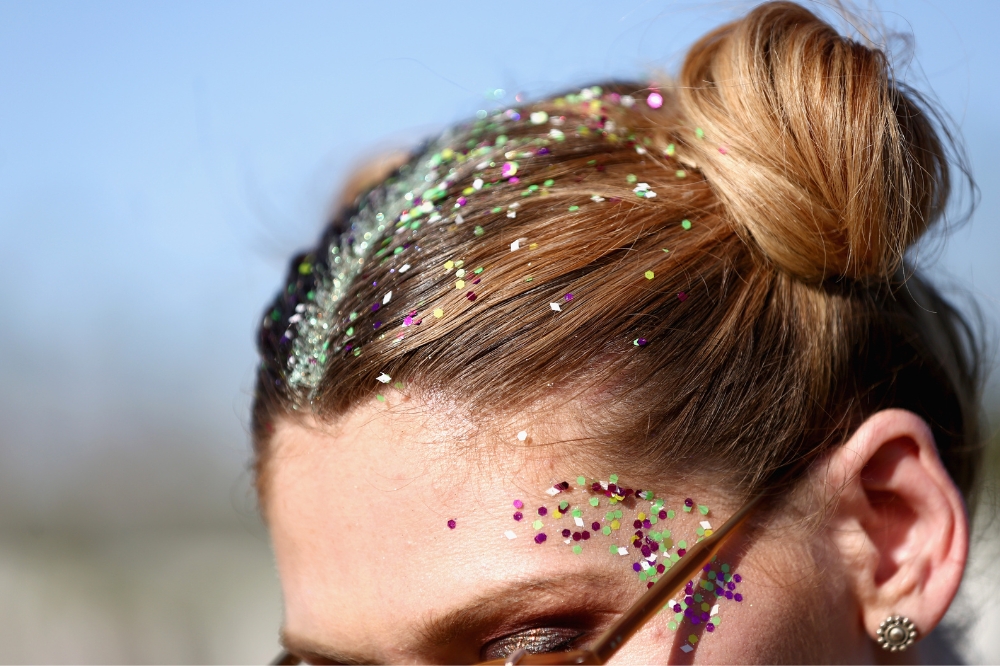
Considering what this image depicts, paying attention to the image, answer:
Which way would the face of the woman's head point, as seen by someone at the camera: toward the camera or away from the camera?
toward the camera
